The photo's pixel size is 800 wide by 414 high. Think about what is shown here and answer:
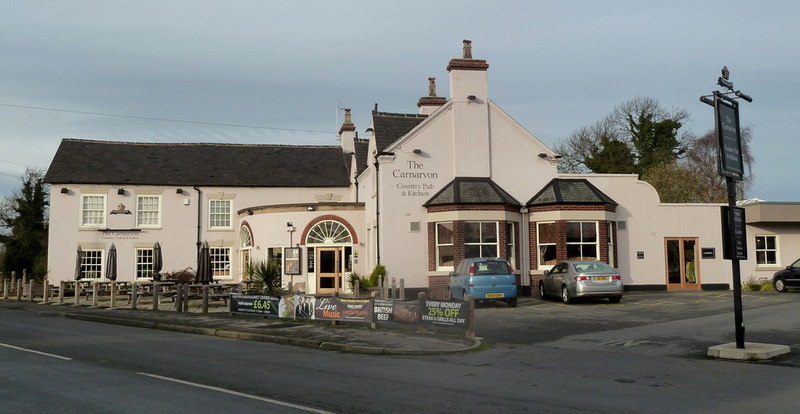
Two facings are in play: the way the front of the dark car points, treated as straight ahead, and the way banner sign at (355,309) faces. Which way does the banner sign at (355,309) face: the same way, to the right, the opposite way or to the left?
to the left

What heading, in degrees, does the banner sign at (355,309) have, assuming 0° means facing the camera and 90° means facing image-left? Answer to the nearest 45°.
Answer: approximately 45°

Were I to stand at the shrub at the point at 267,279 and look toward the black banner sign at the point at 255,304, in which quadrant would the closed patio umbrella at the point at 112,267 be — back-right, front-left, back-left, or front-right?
back-right

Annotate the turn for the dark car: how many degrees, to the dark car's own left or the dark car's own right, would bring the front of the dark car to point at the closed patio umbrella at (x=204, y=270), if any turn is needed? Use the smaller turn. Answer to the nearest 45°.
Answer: approximately 45° to the dark car's own left

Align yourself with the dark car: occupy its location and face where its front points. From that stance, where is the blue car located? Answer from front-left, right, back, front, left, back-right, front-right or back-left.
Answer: front-left

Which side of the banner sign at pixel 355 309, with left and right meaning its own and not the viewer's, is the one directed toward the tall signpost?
left

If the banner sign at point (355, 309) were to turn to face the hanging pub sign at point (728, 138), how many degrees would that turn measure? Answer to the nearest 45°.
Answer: approximately 90° to its left

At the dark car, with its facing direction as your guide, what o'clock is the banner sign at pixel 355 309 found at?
The banner sign is roughly at 10 o'clock from the dark car.

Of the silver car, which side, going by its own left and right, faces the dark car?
right

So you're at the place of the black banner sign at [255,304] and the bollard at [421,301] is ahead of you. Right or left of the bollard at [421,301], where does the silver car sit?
left

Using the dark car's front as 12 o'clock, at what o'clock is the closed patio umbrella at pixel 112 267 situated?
The closed patio umbrella is roughly at 11 o'clock from the dark car.

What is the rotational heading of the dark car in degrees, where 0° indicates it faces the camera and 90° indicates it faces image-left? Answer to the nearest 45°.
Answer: approximately 90°

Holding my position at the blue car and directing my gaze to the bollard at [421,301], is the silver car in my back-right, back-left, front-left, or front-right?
back-left

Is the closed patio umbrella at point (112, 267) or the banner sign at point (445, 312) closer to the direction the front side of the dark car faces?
the closed patio umbrella

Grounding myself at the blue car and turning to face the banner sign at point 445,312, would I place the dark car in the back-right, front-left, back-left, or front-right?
back-left

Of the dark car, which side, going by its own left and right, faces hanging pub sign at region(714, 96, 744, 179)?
left
